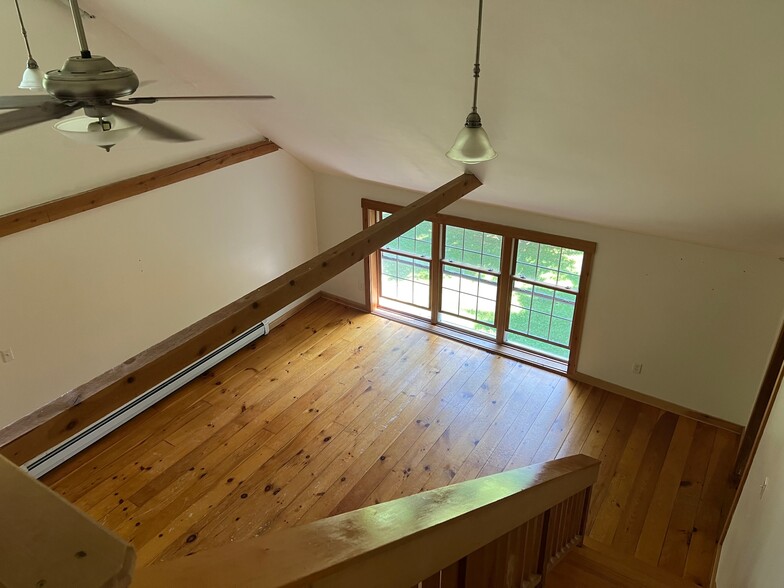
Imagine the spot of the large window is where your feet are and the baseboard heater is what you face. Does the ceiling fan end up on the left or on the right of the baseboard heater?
left

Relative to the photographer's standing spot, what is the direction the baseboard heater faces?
facing the viewer and to the right of the viewer

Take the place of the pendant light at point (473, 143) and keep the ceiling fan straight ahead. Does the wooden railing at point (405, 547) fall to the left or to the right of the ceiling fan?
left

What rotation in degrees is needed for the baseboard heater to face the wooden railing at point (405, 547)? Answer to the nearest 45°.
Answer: approximately 45° to its right

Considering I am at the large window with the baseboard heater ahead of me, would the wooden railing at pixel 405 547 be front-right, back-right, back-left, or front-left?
front-left

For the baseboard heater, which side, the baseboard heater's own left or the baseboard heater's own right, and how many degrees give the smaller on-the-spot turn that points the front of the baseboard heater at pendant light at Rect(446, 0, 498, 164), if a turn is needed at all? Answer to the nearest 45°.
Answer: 0° — it already faces it

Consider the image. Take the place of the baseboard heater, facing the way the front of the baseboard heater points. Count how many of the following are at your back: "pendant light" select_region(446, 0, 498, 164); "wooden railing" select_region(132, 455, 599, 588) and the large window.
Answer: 0

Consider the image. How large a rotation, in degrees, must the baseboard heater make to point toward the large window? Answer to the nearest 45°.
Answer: approximately 45° to its left

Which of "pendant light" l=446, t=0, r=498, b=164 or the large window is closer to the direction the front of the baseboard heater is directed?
the pendant light
